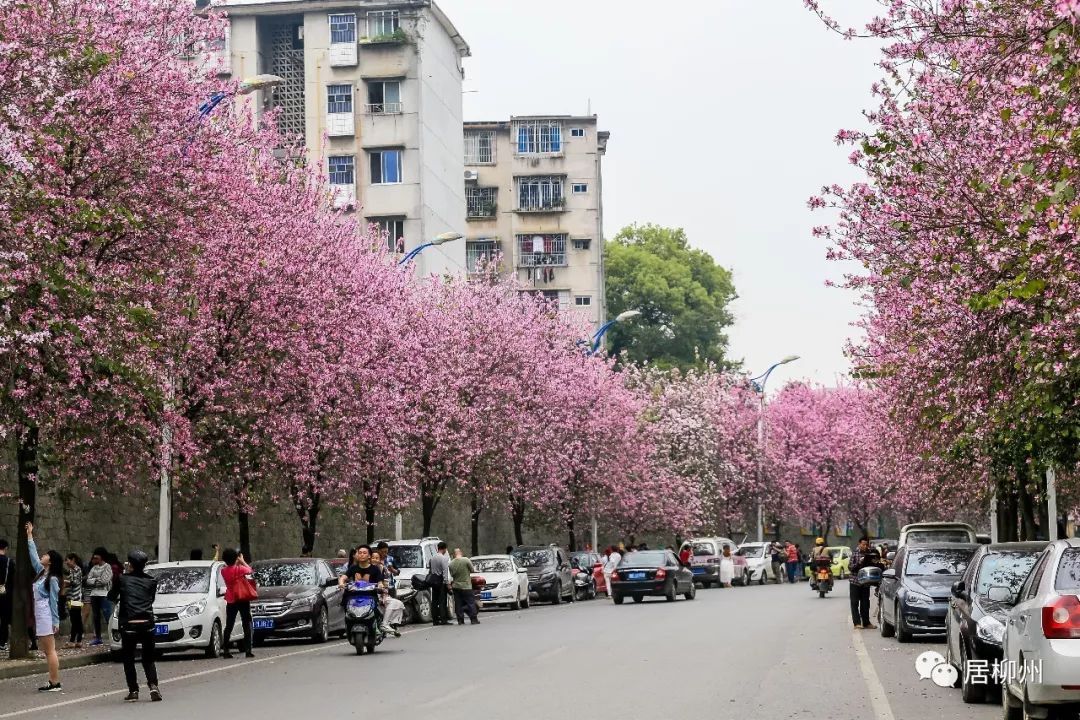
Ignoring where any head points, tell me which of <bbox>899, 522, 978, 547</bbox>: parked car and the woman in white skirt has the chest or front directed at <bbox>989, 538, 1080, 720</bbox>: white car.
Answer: the parked car

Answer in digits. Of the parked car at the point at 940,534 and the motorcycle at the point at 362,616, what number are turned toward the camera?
2

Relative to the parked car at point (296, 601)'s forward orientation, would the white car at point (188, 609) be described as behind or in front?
in front

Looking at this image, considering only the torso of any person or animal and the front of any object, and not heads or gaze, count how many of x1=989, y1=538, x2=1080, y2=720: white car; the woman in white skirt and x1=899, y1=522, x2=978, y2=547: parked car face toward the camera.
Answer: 1

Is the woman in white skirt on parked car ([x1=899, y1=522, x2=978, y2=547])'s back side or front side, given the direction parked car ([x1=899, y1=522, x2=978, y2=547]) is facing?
on the front side

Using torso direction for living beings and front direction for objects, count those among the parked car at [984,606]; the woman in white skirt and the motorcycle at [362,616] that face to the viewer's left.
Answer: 1

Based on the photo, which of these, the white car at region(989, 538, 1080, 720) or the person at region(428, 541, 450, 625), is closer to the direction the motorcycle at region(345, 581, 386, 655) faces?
the white car

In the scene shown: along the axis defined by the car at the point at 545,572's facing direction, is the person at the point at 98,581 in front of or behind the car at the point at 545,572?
in front

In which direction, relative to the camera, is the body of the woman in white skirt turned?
to the viewer's left

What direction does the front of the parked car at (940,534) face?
toward the camera

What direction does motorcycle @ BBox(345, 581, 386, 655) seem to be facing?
toward the camera

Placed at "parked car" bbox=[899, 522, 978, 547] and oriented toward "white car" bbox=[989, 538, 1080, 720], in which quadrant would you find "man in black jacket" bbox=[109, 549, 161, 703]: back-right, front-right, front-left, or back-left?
front-right
